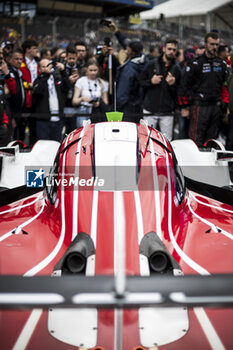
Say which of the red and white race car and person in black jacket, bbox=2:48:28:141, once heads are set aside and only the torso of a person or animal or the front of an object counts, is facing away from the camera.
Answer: the red and white race car

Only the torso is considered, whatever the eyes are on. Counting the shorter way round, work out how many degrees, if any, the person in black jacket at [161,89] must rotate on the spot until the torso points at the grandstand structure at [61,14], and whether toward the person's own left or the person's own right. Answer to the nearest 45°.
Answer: approximately 135° to the person's own left

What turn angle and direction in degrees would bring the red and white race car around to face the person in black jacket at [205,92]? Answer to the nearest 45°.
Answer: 0° — it already faces them

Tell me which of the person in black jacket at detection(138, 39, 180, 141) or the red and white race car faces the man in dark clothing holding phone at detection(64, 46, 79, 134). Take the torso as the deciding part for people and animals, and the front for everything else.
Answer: the red and white race car

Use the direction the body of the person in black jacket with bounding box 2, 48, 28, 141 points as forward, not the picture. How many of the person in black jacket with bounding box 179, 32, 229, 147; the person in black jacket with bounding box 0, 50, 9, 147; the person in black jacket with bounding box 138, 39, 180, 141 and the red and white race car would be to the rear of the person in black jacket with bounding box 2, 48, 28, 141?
0

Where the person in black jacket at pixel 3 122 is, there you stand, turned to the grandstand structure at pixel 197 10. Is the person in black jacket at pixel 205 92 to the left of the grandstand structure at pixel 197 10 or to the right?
right

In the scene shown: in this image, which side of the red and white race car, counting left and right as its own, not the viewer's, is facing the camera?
back

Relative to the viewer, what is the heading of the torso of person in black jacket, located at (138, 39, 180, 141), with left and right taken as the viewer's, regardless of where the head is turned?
facing the viewer and to the right of the viewer

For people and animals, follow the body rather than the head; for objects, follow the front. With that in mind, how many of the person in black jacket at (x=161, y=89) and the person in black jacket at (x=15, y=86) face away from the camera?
0

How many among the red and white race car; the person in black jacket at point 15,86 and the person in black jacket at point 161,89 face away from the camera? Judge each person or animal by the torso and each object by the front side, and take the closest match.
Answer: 1

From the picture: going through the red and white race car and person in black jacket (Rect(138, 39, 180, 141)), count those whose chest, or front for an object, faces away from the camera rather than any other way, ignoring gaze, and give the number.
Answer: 1

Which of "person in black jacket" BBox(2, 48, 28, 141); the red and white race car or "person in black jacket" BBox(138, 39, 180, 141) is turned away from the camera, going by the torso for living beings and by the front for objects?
the red and white race car

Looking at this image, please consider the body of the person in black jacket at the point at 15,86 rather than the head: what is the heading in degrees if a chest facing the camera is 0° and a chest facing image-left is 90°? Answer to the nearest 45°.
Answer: approximately 315°

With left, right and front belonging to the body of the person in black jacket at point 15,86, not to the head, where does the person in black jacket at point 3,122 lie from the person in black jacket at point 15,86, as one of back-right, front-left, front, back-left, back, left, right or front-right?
front-right
